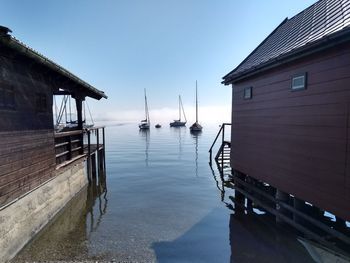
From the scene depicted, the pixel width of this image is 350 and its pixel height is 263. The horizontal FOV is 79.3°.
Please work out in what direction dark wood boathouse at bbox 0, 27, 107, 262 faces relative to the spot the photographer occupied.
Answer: facing away from the viewer and to the right of the viewer

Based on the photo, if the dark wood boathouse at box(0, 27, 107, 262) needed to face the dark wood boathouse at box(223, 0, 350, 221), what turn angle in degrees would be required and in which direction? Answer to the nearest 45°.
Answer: approximately 90° to its right
